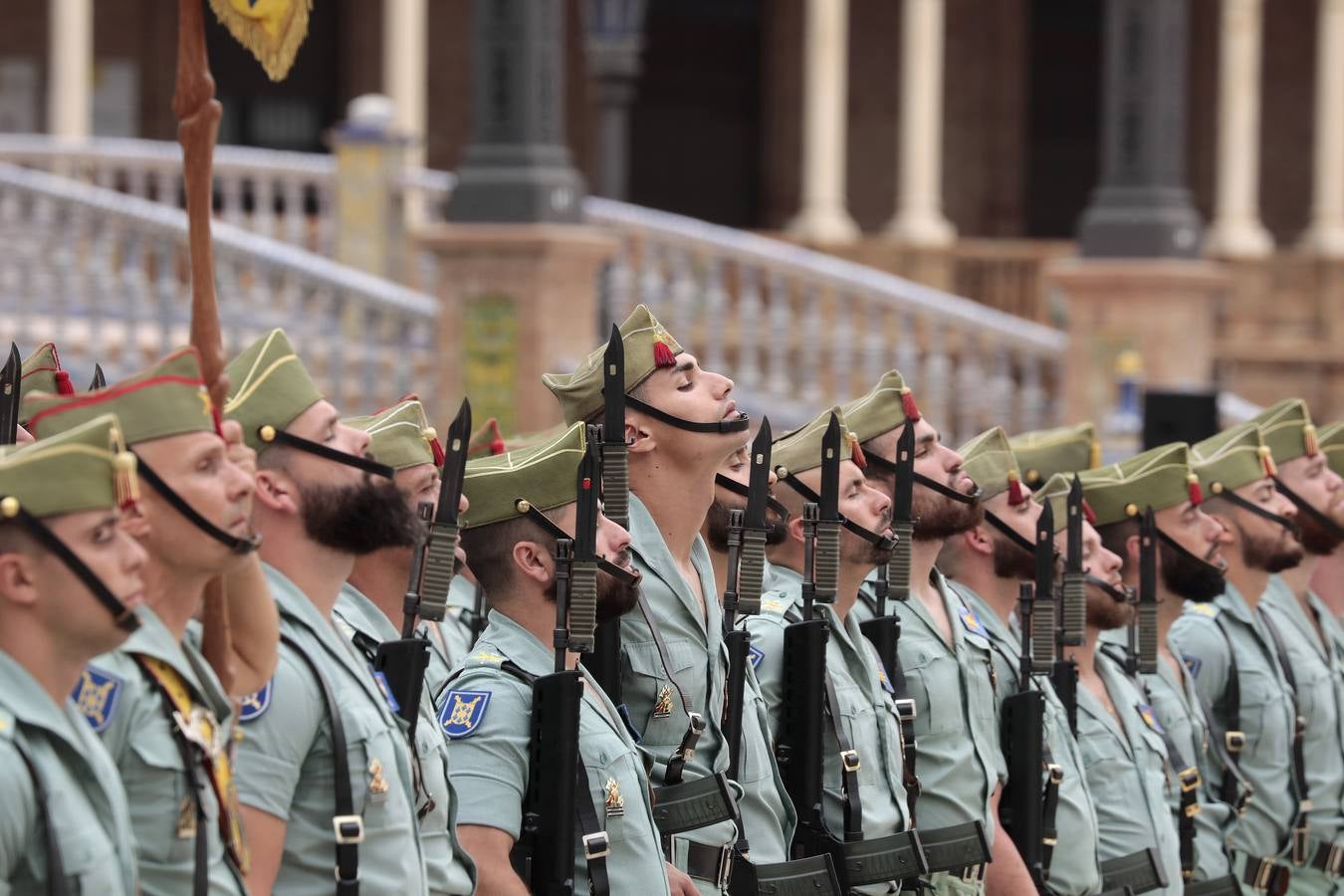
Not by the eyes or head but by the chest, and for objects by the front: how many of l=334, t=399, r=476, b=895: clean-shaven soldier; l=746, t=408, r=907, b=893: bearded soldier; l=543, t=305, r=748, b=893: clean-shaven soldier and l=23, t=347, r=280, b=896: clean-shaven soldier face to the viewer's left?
0

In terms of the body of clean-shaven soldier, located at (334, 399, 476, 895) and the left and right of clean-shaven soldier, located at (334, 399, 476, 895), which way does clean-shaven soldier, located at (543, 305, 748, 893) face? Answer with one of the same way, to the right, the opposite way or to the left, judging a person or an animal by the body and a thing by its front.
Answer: the same way

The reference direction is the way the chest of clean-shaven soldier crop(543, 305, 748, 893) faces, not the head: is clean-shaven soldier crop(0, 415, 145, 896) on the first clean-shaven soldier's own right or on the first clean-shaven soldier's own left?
on the first clean-shaven soldier's own right

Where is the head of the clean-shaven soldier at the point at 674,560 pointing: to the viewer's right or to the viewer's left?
to the viewer's right

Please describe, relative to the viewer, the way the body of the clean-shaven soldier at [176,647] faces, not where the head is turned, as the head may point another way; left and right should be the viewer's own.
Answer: facing the viewer and to the right of the viewer

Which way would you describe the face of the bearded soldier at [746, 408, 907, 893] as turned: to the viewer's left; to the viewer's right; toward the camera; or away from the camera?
to the viewer's right

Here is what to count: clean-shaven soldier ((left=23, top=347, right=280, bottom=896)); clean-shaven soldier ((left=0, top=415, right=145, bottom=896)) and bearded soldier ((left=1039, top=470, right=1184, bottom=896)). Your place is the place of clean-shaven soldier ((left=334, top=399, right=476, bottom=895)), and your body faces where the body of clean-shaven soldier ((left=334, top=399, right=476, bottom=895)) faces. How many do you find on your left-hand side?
1

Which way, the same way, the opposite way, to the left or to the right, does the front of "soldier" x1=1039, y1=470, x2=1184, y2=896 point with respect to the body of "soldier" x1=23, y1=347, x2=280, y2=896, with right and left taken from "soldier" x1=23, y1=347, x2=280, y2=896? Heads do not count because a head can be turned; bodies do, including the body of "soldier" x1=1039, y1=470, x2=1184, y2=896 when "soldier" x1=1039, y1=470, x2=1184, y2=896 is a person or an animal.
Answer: the same way

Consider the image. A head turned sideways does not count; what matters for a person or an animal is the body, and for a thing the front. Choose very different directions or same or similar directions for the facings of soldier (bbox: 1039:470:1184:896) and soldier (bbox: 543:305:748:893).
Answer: same or similar directions

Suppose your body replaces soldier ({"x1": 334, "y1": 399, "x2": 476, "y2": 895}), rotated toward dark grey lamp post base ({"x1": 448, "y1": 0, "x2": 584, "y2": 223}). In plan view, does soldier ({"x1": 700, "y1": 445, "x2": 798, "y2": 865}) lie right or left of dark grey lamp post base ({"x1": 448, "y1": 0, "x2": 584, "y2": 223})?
right

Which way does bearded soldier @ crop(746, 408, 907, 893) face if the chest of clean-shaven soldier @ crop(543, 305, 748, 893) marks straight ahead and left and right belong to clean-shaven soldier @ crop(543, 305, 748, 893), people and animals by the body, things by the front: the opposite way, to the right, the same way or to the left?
the same way

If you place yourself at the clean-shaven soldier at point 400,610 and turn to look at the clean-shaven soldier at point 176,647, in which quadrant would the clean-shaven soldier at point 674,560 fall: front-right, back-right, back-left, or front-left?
back-left

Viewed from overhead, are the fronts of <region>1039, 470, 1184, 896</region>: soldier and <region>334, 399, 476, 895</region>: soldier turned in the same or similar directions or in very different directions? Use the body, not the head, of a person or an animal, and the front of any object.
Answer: same or similar directions
